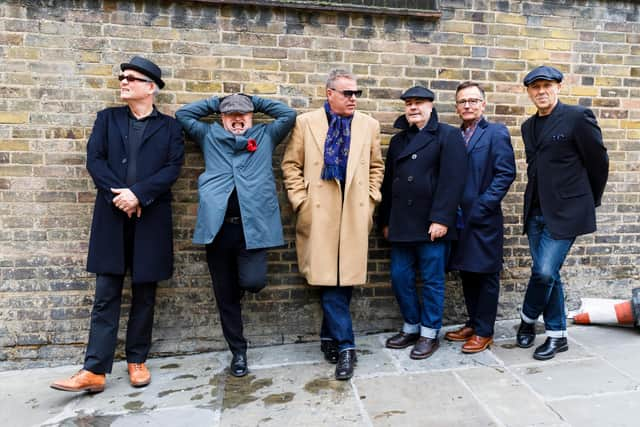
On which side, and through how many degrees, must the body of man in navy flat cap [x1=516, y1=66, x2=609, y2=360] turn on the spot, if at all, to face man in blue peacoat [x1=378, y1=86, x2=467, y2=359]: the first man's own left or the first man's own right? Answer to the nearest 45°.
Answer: approximately 45° to the first man's own right

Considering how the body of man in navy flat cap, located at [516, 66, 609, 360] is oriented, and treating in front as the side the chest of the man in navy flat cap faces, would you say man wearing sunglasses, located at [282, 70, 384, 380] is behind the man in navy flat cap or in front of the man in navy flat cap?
in front

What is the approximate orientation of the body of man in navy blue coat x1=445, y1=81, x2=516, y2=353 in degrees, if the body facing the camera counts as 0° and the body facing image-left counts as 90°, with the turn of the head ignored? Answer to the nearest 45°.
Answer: approximately 45°

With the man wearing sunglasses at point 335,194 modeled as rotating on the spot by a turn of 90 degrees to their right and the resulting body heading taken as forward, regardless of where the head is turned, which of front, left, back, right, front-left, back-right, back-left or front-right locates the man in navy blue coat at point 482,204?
back

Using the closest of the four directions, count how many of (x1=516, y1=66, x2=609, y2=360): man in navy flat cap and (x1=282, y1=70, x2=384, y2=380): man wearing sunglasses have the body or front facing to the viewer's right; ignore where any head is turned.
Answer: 0

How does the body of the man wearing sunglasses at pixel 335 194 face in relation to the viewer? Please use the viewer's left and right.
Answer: facing the viewer

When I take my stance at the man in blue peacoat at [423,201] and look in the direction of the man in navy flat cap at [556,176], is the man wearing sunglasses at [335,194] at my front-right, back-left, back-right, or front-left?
back-right

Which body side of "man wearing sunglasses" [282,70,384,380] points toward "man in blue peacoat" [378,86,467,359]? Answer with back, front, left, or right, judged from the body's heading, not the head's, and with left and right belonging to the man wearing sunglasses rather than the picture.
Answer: left

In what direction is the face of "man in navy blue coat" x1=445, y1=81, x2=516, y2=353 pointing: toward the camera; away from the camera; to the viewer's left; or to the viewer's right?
toward the camera

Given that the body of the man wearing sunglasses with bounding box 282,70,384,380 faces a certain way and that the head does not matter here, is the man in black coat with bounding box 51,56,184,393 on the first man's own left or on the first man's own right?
on the first man's own right

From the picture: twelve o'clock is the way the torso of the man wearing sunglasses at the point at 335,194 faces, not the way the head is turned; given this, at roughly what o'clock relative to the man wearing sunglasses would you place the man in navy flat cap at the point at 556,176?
The man in navy flat cap is roughly at 9 o'clock from the man wearing sunglasses.

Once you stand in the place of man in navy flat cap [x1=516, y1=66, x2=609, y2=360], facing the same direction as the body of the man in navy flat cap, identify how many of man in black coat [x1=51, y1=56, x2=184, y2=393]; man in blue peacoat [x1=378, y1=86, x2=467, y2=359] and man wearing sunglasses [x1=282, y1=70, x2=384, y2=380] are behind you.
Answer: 0
